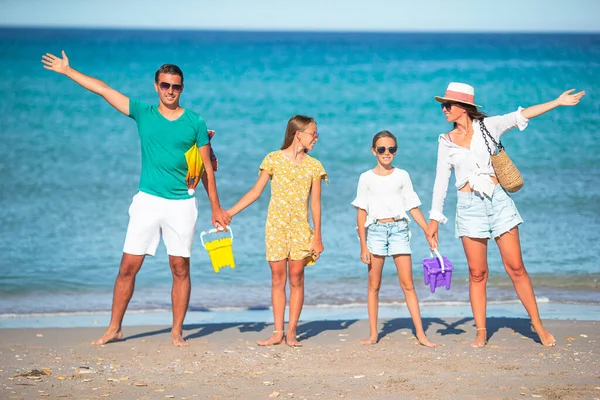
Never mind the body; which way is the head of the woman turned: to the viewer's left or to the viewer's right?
to the viewer's left

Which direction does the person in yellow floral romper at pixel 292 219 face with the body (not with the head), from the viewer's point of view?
toward the camera

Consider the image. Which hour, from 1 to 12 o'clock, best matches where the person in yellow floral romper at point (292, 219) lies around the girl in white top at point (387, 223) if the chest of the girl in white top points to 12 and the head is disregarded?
The person in yellow floral romper is roughly at 3 o'clock from the girl in white top.

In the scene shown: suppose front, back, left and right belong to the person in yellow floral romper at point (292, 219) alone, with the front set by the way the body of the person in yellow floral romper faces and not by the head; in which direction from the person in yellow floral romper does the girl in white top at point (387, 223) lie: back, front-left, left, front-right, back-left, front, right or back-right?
left

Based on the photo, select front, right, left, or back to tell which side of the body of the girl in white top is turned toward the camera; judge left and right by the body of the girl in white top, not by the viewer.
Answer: front

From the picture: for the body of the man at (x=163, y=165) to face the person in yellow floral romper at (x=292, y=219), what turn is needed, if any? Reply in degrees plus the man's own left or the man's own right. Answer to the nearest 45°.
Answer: approximately 90° to the man's own left

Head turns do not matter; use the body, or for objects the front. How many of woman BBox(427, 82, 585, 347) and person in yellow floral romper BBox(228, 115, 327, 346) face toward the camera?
2

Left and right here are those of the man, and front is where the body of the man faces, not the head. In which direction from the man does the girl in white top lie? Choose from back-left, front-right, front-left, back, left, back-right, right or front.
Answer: left
